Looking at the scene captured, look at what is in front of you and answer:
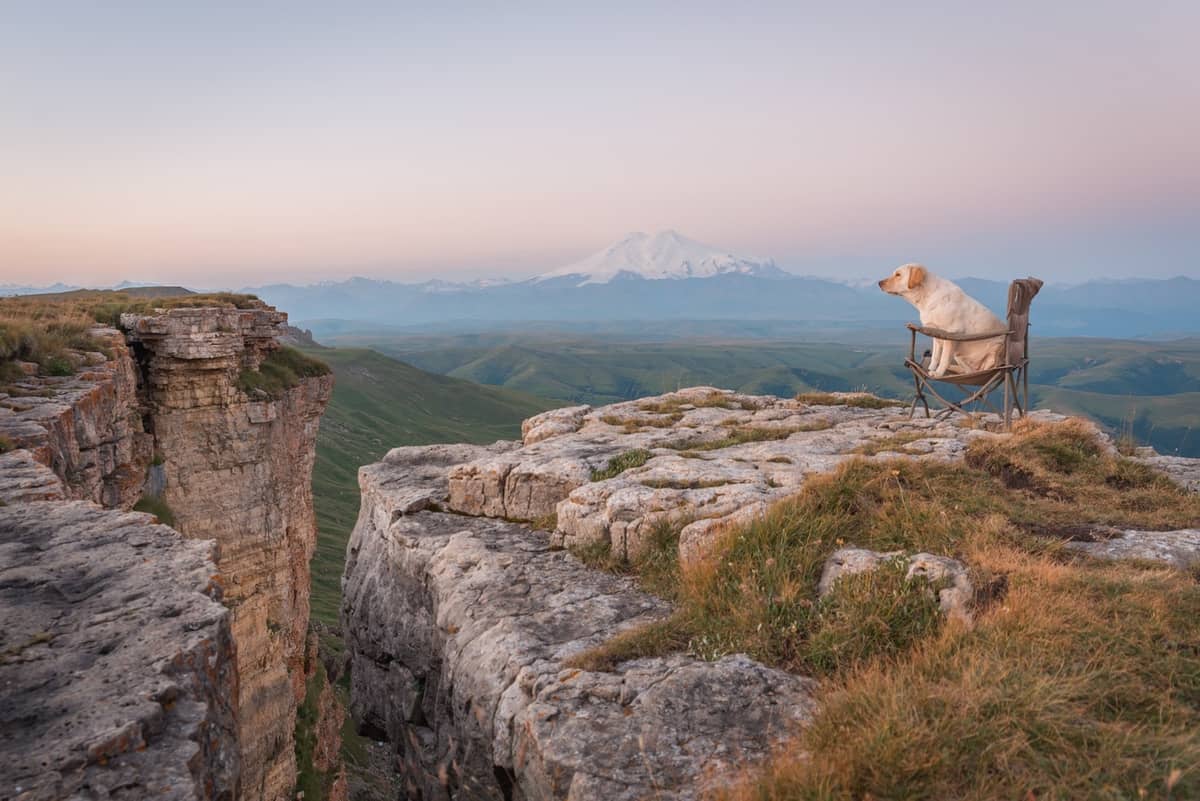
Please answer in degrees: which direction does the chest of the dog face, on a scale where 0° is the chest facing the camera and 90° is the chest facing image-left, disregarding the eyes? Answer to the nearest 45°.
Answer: approximately 90°

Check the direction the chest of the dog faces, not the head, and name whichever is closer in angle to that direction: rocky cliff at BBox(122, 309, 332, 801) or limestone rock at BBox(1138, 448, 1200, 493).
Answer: the rocky cliff

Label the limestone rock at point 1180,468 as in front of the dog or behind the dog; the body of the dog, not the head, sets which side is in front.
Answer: behind

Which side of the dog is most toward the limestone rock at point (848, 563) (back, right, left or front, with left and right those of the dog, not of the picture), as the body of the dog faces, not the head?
left

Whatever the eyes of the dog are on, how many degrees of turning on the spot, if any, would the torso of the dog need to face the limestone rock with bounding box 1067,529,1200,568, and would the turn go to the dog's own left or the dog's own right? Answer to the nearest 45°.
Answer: approximately 90° to the dog's own left

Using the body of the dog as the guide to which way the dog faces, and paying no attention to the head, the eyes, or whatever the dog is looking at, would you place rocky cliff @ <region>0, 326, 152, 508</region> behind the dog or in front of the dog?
in front

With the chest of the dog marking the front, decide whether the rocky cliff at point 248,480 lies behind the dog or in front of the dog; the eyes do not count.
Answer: in front

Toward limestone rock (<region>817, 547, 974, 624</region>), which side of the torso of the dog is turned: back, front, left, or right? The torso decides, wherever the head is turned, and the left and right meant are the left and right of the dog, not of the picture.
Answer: left
